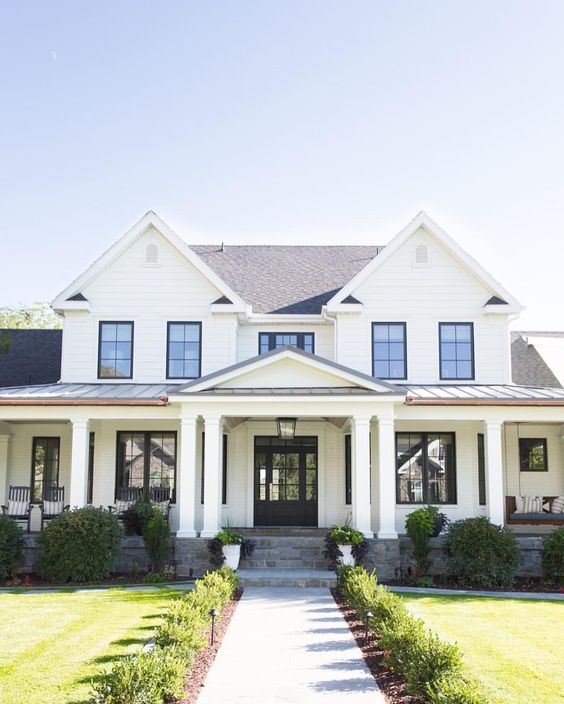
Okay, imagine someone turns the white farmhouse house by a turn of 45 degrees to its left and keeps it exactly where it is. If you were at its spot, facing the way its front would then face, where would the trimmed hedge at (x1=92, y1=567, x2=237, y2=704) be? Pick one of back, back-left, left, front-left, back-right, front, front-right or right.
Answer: front-right

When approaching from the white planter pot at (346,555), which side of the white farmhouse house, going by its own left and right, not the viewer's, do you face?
front

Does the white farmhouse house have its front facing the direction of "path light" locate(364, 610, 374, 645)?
yes

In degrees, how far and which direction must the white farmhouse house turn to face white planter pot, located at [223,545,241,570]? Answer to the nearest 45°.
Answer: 0° — it already faces it

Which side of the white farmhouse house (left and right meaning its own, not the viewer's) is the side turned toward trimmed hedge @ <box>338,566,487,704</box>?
front

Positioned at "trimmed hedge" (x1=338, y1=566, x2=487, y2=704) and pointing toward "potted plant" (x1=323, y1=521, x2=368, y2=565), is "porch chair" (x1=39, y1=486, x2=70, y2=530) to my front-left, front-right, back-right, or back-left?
front-left

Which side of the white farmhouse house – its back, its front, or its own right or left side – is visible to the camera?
front

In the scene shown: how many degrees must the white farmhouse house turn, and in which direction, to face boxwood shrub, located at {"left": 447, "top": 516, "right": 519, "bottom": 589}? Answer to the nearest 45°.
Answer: approximately 45° to its left

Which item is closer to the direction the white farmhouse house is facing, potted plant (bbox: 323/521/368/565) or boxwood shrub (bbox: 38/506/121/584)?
the potted plant
